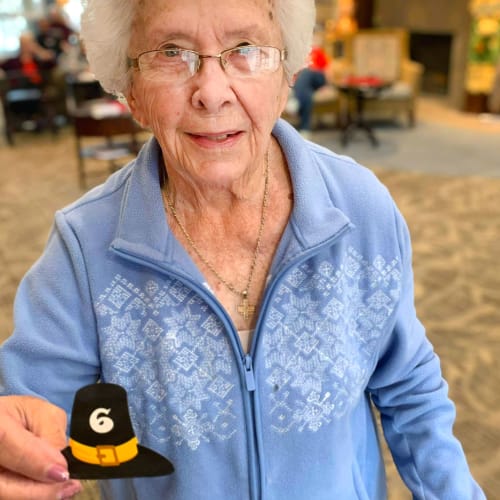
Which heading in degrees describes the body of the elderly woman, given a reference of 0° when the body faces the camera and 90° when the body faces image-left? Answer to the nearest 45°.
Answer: approximately 0°

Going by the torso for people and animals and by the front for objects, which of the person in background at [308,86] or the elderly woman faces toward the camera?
the elderly woman

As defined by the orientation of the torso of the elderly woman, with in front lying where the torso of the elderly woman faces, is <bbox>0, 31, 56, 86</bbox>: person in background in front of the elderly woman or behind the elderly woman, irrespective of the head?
behind

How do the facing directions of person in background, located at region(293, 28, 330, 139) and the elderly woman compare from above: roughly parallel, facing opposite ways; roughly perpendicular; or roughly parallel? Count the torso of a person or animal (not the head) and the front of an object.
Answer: roughly perpendicular

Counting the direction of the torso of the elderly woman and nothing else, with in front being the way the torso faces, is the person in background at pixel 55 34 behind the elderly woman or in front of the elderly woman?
behind
